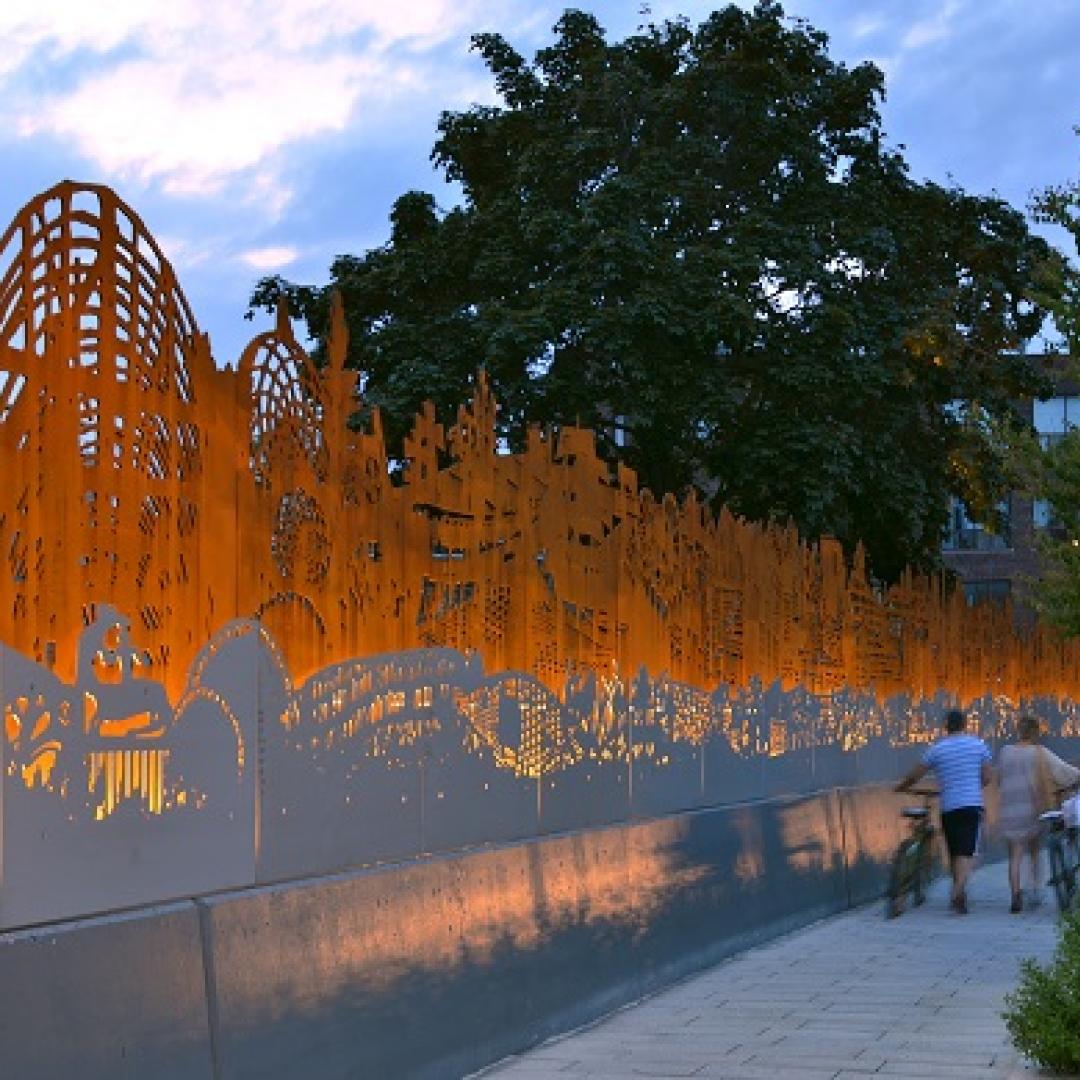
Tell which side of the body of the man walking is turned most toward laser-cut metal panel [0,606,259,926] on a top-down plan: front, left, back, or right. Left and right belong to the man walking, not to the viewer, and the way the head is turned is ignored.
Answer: back

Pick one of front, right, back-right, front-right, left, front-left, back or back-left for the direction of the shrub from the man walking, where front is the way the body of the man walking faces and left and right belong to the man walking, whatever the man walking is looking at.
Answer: back

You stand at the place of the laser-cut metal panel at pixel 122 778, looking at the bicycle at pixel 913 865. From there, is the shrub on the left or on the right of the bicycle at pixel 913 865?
right

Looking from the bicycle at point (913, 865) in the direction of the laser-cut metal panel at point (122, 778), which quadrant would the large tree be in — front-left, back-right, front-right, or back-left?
back-right

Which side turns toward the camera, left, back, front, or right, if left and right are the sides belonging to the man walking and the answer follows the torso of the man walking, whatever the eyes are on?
back

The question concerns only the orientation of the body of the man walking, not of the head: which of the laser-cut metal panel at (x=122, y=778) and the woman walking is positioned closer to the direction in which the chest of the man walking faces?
the woman walking

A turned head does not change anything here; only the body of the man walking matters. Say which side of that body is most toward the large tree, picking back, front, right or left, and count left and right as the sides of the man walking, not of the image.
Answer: front

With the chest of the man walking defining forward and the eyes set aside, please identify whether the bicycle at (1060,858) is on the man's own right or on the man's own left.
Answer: on the man's own right

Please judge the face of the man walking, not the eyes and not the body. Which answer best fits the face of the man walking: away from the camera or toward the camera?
away from the camera

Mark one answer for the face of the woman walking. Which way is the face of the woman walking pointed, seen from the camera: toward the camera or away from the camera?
away from the camera

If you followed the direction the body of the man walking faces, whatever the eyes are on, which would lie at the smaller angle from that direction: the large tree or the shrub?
the large tree

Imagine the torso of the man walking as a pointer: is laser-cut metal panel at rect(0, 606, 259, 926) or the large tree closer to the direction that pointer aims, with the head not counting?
the large tree

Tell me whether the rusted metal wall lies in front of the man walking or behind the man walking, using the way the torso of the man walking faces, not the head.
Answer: behind
